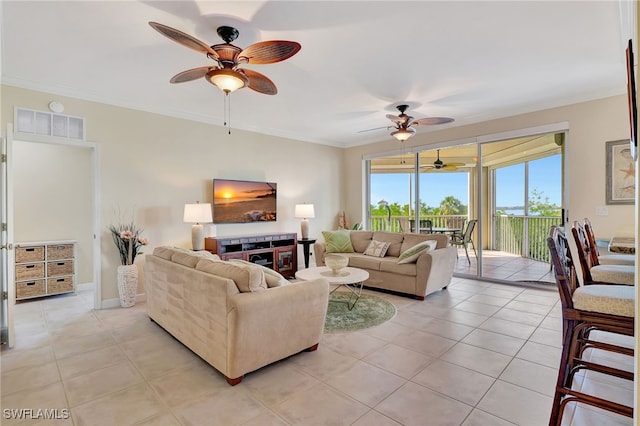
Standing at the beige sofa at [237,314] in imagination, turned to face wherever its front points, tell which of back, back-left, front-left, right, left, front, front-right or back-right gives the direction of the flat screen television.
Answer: front-left

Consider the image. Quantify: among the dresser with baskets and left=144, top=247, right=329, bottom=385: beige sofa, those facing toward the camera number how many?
1

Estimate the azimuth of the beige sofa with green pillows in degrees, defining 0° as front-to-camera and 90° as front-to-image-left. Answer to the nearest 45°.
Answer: approximately 45°

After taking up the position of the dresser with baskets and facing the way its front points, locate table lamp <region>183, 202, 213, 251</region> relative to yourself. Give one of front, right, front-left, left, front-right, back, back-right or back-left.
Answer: front-left

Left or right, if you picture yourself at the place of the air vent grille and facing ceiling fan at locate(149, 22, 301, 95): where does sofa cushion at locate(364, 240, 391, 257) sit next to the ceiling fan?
left

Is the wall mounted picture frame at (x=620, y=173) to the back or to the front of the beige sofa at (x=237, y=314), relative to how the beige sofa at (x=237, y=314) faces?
to the front

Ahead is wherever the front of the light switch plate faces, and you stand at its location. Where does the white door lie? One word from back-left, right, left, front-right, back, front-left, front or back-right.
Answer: front-right

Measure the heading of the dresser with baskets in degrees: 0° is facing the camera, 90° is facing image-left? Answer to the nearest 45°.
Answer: approximately 0°

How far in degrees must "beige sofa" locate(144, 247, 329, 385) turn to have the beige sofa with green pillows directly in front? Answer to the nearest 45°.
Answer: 0° — it already faces it

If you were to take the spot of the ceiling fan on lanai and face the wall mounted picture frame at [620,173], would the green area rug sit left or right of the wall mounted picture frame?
right

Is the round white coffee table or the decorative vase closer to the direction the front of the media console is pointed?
the round white coffee table

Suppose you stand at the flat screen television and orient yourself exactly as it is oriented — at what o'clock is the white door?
The white door is roughly at 3 o'clock from the flat screen television.
